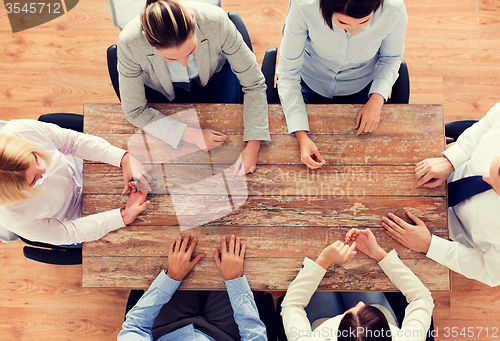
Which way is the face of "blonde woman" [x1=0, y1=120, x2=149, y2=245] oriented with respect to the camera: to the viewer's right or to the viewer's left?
to the viewer's right

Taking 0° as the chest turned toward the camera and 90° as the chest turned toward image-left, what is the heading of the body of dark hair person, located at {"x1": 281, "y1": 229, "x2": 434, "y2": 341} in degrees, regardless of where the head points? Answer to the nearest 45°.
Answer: approximately 180°

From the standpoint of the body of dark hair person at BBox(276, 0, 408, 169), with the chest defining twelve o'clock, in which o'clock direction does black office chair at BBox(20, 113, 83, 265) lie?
The black office chair is roughly at 2 o'clock from the dark hair person.

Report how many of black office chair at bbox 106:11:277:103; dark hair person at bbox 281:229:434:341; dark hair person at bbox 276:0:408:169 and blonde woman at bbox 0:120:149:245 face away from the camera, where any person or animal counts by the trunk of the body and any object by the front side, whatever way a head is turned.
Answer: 1

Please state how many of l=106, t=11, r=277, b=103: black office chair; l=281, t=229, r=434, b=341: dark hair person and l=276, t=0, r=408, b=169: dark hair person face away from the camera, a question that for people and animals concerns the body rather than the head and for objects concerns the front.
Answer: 1

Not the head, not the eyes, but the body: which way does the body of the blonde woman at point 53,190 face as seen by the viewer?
to the viewer's right

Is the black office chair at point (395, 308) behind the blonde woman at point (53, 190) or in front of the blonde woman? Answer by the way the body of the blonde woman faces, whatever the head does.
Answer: in front

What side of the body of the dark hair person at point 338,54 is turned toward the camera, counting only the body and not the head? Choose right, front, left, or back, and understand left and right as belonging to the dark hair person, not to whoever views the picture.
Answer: front

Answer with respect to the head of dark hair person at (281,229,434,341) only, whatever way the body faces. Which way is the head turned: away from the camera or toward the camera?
away from the camera

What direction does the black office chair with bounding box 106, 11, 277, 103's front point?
toward the camera
